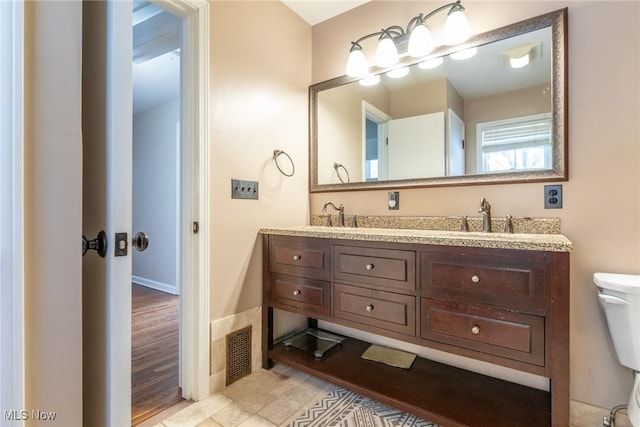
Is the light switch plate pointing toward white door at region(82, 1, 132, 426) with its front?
no

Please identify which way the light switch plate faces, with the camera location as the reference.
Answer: facing the viewer and to the right of the viewer

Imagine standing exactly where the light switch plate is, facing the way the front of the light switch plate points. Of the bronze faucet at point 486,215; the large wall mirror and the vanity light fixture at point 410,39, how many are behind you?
0

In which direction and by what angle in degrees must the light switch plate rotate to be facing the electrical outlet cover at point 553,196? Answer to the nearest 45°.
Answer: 0° — it already faces it

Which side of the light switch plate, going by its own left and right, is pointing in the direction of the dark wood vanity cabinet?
front

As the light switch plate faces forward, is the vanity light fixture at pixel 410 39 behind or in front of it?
in front

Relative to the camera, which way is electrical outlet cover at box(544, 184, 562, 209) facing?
toward the camera

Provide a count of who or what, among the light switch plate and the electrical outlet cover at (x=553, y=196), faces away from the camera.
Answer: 0

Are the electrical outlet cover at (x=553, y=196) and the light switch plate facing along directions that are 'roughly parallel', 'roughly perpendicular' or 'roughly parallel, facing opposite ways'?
roughly perpendicular

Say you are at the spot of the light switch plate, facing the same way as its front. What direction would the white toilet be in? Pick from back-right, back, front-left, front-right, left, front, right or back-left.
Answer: front

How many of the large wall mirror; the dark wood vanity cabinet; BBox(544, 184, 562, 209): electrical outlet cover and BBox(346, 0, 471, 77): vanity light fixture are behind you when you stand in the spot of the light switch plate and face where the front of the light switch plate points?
0
